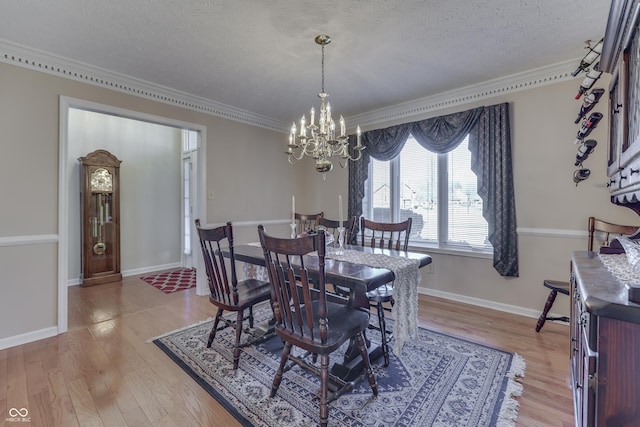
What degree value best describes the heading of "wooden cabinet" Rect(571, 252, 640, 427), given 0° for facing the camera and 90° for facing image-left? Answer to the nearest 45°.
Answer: approximately 90°

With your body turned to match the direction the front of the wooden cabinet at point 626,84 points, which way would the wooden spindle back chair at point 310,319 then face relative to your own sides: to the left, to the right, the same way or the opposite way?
to the right

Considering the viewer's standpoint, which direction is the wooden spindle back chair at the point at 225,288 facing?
facing away from the viewer and to the right of the viewer

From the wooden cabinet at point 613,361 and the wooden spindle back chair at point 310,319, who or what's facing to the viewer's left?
the wooden cabinet

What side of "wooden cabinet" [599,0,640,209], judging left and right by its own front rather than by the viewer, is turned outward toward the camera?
left

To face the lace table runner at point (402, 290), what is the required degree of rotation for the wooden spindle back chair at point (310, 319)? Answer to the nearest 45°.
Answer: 0° — it already faces it

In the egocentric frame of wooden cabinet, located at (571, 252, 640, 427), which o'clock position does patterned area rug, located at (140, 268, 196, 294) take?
The patterned area rug is roughly at 12 o'clock from the wooden cabinet.

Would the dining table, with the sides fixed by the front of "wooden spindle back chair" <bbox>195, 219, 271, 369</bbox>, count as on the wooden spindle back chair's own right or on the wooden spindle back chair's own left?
on the wooden spindle back chair's own right

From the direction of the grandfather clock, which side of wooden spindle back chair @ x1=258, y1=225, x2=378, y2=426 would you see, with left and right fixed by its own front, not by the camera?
left

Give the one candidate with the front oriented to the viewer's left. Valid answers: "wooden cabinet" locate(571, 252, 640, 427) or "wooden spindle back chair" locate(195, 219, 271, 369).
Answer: the wooden cabinet

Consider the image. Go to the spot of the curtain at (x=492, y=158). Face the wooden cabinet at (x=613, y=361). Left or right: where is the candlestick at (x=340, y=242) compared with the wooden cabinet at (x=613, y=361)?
right

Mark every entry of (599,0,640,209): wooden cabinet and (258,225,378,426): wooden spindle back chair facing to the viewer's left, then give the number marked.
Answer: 1

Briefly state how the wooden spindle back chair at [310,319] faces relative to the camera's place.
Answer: facing away from the viewer and to the right of the viewer
